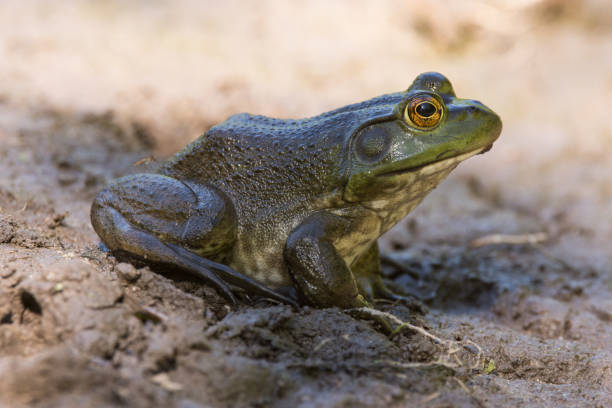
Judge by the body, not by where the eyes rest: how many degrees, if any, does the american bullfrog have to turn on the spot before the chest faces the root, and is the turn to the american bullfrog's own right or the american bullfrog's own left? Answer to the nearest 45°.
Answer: approximately 45° to the american bullfrog's own right

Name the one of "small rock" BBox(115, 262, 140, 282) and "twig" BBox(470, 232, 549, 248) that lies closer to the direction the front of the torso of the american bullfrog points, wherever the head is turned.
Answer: the twig

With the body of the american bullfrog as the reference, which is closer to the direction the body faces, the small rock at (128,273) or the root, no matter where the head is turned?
the root

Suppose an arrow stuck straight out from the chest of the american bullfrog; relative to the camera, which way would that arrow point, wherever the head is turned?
to the viewer's right

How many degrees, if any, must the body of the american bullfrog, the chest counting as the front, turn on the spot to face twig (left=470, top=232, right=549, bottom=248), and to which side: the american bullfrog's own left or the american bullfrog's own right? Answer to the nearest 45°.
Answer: approximately 45° to the american bullfrog's own left
